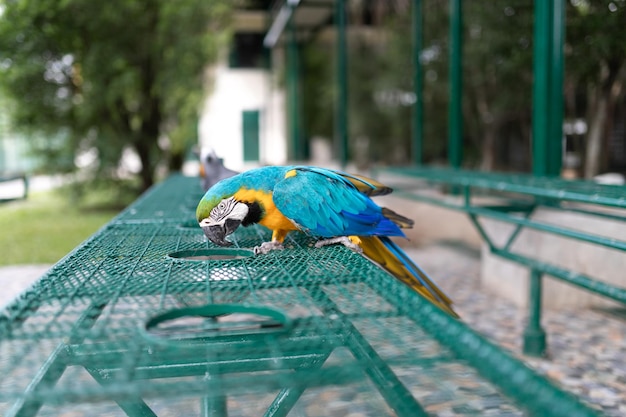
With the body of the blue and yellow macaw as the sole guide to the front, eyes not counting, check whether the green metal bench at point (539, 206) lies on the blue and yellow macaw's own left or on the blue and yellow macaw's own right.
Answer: on the blue and yellow macaw's own right

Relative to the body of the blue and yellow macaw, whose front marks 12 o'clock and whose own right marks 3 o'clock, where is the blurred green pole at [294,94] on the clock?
The blurred green pole is roughly at 3 o'clock from the blue and yellow macaw.

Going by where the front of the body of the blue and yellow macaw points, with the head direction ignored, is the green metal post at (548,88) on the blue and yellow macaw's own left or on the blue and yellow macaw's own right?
on the blue and yellow macaw's own right

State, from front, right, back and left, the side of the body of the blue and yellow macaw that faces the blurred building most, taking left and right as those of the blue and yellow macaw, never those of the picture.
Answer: right

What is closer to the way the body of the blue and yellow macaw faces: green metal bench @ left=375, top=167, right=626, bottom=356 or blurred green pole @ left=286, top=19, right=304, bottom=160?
the blurred green pole

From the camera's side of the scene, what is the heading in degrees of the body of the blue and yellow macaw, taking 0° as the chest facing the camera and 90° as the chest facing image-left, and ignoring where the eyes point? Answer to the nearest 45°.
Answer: approximately 90°

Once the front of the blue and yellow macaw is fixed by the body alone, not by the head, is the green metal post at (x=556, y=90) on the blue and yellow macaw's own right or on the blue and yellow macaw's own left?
on the blue and yellow macaw's own right

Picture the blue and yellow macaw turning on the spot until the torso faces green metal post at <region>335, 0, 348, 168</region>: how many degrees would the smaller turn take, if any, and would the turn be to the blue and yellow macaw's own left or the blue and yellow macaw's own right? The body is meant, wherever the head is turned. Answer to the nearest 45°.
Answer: approximately 90° to the blue and yellow macaw's own right
